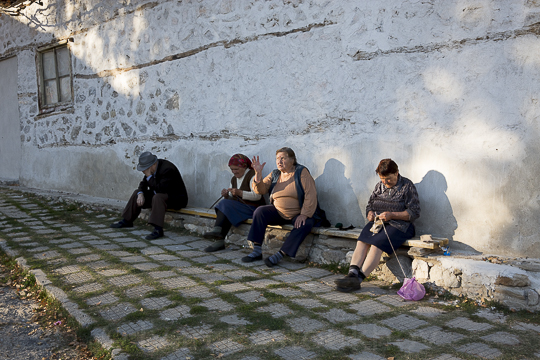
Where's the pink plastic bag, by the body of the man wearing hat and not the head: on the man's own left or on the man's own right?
on the man's own left

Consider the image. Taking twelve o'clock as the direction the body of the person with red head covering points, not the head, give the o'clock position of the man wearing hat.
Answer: The man wearing hat is roughly at 3 o'clock from the person with red head covering.

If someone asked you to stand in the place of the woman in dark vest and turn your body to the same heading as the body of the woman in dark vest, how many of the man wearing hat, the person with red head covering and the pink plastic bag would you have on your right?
2

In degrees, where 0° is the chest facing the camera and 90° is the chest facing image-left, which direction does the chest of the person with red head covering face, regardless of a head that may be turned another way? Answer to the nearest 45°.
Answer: approximately 45°

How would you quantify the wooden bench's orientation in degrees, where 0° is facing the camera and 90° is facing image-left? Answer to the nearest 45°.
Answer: approximately 45°

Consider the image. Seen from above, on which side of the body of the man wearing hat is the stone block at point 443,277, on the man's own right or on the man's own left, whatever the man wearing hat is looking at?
on the man's own left

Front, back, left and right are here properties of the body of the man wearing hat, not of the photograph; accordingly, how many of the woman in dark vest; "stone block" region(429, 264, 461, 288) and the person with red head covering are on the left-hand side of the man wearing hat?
3

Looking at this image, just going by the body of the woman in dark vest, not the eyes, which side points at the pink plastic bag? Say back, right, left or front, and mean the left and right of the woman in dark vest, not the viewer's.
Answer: left

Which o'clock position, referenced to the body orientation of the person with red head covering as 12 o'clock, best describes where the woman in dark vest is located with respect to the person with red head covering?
The woman in dark vest is roughly at 9 o'clock from the person with red head covering.
